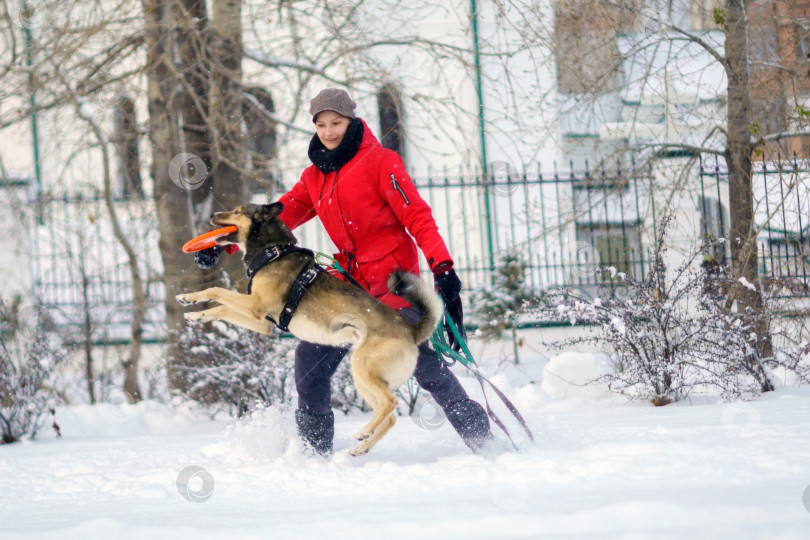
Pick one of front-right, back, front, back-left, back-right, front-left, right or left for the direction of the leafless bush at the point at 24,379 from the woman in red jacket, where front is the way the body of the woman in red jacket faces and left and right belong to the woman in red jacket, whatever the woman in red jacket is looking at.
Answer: right

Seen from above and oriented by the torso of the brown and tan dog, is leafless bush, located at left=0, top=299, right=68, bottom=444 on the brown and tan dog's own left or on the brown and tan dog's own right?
on the brown and tan dog's own right

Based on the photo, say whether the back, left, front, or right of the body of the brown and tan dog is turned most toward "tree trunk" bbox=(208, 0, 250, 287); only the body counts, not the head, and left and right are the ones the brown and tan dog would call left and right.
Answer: right

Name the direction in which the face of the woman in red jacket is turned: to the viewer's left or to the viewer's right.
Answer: to the viewer's left

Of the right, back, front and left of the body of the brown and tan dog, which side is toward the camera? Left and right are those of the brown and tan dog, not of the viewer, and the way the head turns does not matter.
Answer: left

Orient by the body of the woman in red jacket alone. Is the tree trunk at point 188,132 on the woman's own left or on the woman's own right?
on the woman's own right
